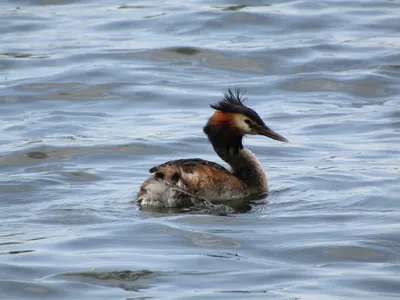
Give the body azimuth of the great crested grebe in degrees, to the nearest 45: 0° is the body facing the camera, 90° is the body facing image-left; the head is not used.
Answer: approximately 270°
